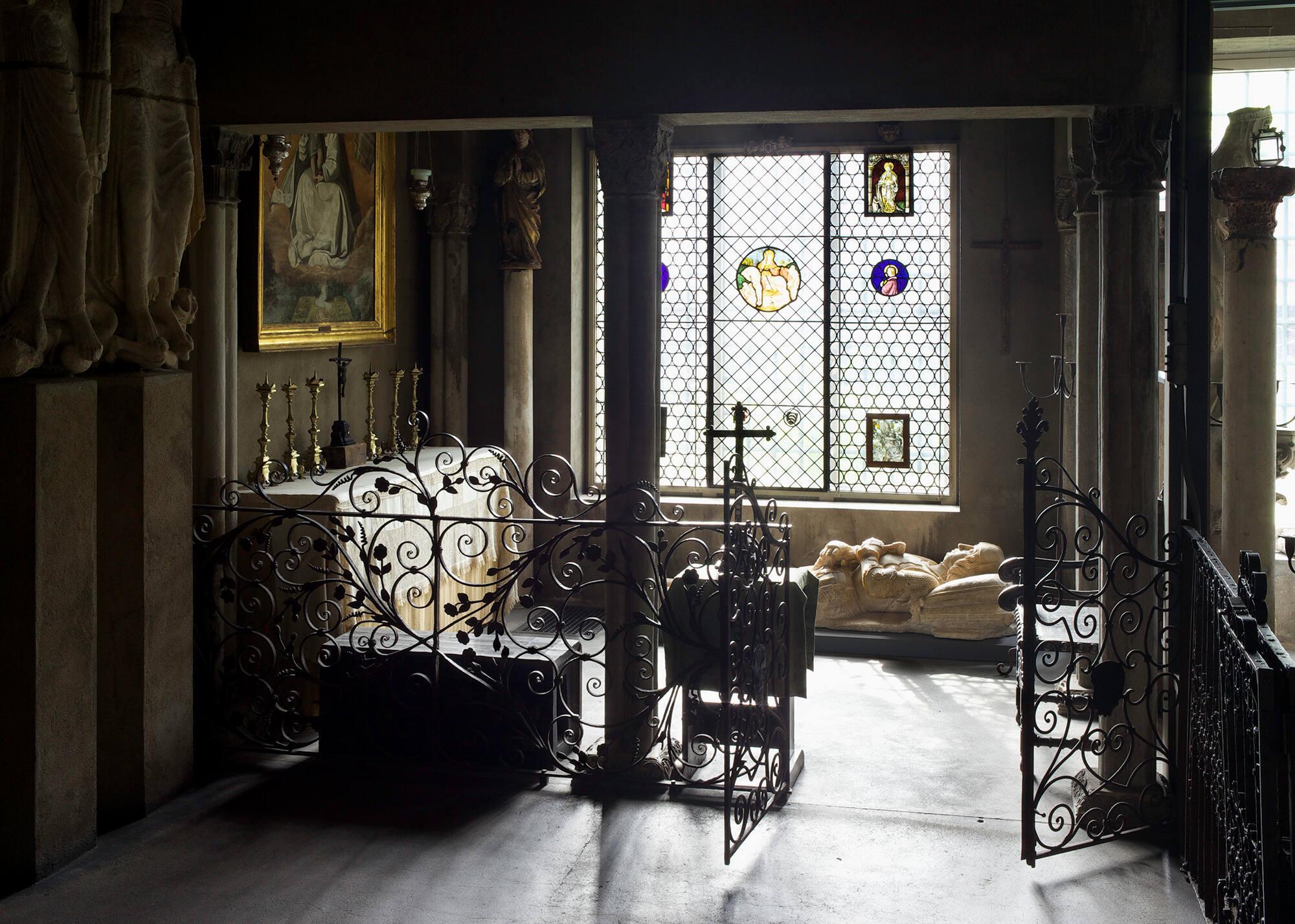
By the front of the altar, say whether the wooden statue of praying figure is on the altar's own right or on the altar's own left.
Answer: on the altar's own left

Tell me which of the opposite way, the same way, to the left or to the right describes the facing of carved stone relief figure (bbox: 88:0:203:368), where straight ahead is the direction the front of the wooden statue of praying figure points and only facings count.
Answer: to the left

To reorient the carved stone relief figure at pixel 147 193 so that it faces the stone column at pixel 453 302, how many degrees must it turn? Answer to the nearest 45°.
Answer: approximately 90° to its left

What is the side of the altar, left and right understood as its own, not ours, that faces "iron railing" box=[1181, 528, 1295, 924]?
front

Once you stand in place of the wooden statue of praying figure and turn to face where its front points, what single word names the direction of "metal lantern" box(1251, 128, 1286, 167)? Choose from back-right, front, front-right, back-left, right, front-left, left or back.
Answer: left

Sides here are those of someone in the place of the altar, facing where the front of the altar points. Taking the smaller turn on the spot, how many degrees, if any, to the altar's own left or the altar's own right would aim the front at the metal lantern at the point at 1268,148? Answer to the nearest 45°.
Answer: approximately 45° to the altar's own left

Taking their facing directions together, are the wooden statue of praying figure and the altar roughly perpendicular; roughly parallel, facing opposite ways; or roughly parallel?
roughly perpendicular

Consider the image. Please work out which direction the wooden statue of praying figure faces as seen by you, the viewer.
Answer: facing the viewer and to the left of the viewer

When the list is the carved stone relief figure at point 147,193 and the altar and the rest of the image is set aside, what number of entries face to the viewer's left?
0

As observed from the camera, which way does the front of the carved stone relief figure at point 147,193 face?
facing the viewer and to the right of the viewer
